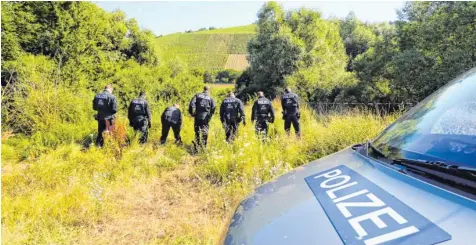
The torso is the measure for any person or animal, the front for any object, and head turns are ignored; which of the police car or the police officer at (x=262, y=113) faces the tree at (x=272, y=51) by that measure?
the police officer

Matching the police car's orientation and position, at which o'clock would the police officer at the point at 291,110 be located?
The police officer is roughly at 4 o'clock from the police car.

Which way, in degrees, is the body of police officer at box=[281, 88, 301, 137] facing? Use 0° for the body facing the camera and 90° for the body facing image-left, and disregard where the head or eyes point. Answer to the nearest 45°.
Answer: approximately 180°

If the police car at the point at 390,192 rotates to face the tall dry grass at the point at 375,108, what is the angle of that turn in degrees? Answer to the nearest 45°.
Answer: approximately 135° to its right

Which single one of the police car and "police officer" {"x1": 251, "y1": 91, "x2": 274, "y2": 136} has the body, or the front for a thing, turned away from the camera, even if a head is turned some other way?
the police officer

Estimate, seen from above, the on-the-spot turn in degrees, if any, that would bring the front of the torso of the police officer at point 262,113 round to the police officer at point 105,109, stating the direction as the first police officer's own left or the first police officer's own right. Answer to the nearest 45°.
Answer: approximately 90° to the first police officer's own left

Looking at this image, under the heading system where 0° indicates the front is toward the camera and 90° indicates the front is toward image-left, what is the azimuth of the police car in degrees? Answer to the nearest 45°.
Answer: approximately 45°

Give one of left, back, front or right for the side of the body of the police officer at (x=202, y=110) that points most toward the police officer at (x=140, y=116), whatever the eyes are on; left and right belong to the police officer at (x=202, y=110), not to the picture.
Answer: left

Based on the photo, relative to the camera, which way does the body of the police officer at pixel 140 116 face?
away from the camera

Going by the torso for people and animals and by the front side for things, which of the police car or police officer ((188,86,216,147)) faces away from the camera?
the police officer

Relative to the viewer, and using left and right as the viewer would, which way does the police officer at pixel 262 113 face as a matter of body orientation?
facing away from the viewer

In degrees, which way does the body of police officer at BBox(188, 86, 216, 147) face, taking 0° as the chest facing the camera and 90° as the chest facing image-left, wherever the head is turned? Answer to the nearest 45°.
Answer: approximately 180°

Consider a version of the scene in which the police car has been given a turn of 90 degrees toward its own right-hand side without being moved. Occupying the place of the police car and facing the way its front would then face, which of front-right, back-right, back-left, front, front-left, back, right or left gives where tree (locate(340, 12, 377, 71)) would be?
front-right
